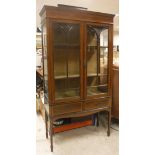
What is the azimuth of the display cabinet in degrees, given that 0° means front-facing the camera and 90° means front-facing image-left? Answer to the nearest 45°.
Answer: approximately 315°
